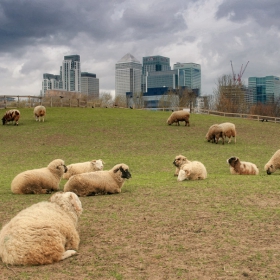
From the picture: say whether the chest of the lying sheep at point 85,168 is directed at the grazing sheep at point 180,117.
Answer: no

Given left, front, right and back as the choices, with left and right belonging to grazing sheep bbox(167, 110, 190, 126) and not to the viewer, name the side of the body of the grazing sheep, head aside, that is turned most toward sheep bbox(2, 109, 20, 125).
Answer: front

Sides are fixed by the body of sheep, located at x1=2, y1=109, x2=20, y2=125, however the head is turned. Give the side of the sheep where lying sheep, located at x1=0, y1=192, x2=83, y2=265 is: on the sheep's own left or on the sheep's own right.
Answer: on the sheep's own left

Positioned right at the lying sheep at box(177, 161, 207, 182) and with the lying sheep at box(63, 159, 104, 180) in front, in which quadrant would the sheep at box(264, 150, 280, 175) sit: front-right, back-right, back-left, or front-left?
back-right

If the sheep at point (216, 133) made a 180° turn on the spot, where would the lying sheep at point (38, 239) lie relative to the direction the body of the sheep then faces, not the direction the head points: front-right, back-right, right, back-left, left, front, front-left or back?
back-right

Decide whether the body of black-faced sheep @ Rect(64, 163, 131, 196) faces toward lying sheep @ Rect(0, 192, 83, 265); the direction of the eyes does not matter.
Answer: no

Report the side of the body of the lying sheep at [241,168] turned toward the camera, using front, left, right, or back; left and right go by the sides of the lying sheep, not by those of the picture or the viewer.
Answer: left

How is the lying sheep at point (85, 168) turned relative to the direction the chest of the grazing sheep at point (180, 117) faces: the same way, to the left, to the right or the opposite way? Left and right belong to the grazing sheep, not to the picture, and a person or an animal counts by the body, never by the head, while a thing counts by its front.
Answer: the opposite way

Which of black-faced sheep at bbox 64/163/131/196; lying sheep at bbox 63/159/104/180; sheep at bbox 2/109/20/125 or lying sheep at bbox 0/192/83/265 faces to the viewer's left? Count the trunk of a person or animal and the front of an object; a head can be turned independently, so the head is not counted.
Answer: the sheep

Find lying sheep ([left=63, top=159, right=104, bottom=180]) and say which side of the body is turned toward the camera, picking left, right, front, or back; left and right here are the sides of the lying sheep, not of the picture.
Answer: right

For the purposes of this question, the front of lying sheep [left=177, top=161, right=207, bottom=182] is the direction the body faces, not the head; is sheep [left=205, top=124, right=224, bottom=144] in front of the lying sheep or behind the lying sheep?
behind

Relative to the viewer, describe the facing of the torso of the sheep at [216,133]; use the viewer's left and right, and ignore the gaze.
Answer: facing the viewer and to the left of the viewer

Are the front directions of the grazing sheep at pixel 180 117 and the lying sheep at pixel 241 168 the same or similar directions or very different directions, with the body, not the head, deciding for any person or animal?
same or similar directions

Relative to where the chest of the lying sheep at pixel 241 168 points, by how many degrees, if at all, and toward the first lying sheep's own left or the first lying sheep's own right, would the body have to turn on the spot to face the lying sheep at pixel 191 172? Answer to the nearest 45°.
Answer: approximately 45° to the first lying sheep's own left

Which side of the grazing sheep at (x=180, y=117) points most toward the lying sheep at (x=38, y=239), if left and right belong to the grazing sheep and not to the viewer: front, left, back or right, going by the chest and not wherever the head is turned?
left

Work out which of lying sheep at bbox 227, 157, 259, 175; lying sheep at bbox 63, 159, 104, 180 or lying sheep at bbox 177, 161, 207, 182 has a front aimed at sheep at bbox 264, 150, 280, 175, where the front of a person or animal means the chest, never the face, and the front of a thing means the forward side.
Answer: lying sheep at bbox 63, 159, 104, 180

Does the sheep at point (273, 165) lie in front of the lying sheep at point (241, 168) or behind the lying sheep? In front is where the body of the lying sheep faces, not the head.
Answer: behind

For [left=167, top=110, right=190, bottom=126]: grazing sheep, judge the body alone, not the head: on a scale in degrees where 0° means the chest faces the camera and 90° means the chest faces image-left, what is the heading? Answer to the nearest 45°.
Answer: approximately 90°

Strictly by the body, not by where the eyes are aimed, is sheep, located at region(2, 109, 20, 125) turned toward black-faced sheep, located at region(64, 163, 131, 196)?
no

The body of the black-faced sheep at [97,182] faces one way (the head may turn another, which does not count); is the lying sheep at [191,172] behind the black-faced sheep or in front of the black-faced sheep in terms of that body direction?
in front

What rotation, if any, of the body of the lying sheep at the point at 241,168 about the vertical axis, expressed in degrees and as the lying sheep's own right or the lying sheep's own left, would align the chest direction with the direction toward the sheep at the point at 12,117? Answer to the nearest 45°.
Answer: approximately 45° to the lying sheep's own right

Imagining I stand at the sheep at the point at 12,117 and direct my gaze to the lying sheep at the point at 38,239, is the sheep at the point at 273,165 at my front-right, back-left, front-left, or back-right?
front-left

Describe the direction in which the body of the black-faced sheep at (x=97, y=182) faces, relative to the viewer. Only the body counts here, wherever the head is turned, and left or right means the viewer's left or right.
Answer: facing to the right of the viewer
